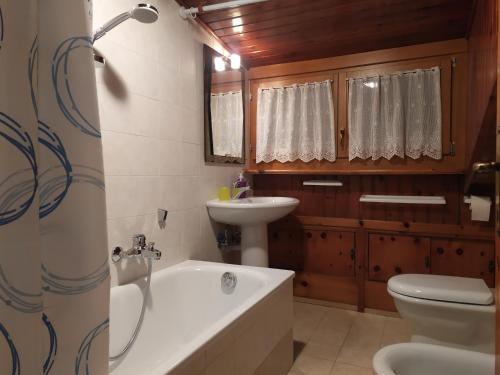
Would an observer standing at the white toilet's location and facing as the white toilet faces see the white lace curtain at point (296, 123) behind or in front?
in front

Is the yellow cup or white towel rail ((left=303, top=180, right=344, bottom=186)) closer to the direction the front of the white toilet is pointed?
the yellow cup

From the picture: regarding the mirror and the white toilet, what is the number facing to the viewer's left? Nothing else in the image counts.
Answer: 1

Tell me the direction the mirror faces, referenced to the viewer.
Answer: facing the viewer and to the right of the viewer

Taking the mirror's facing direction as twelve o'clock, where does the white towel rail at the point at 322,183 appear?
The white towel rail is roughly at 10 o'clock from the mirror.

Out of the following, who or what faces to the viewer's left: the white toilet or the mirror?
the white toilet

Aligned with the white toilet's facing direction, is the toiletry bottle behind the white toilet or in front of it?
in front

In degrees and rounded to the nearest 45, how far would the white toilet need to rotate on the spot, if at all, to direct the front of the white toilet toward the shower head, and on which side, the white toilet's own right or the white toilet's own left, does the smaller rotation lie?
approximately 45° to the white toilet's own left

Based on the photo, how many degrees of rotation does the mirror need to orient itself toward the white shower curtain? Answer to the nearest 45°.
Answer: approximately 45° to its right

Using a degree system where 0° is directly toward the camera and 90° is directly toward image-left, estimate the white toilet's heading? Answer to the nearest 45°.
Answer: approximately 90°

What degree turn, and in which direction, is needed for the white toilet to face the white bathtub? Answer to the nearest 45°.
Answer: approximately 45° to its left
